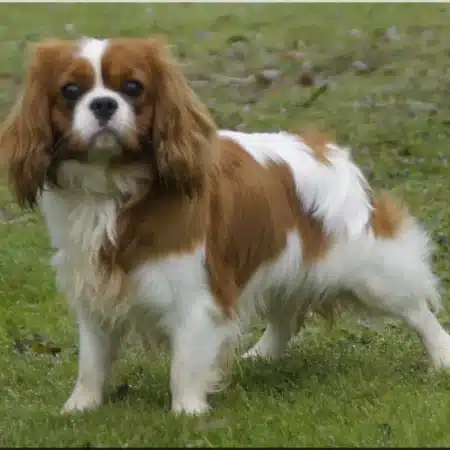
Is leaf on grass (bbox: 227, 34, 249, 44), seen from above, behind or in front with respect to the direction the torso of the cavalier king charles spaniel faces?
behind

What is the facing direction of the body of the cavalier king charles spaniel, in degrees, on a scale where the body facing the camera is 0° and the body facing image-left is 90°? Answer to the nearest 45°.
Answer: approximately 45°
